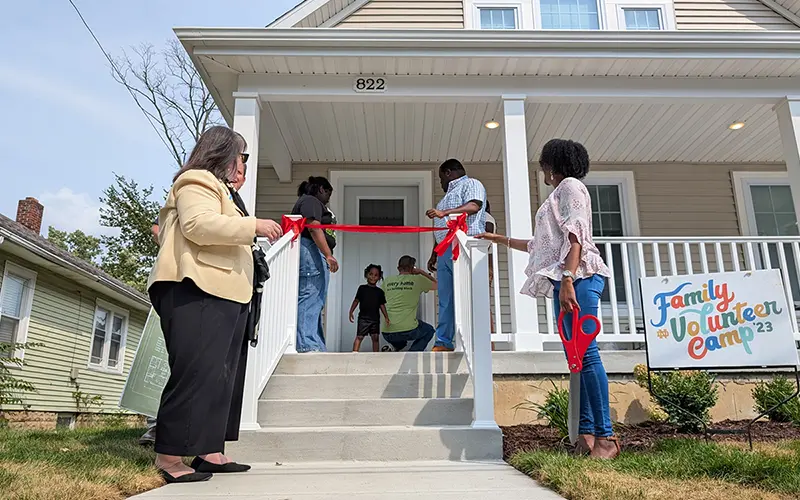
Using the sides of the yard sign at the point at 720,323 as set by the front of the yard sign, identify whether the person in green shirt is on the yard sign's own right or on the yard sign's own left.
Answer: on the yard sign's own right

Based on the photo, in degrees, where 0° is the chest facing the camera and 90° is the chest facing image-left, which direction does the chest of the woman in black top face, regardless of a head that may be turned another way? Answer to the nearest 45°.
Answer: approximately 270°

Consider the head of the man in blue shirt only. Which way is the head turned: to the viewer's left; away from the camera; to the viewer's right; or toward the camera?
to the viewer's left

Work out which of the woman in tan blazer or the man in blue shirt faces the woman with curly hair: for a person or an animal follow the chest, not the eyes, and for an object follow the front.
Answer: the woman in tan blazer

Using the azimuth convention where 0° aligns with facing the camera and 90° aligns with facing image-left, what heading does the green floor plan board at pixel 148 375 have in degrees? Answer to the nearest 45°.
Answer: approximately 0°

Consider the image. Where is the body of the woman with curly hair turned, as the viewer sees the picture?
to the viewer's left

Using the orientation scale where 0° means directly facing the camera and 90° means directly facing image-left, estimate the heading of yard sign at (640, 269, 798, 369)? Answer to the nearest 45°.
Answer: approximately 0°

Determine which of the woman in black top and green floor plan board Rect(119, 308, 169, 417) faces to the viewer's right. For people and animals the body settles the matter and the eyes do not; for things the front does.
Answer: the woman in black top

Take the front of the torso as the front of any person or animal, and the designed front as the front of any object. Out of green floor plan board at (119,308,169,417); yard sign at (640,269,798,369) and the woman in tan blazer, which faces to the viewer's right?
the woman in tan blazer

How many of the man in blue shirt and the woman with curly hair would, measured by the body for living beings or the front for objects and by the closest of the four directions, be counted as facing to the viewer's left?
2

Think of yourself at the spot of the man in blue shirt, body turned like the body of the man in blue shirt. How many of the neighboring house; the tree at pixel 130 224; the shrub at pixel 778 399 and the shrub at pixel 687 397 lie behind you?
2

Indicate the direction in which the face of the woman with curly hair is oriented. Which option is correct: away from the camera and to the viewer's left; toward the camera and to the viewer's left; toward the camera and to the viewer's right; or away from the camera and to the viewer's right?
away from the camera and to the viewer's left

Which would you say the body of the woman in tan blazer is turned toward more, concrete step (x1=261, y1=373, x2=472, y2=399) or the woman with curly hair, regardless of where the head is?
the woman with curly hair

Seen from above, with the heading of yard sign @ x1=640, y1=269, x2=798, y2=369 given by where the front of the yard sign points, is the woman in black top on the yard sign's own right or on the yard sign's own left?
on the yard sign's own right

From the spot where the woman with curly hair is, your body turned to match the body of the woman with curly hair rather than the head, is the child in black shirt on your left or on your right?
on your right

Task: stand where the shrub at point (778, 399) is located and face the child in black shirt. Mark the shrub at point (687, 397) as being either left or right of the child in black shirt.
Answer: left

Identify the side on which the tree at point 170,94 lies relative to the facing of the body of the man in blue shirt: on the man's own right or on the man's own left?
on the man's own right
